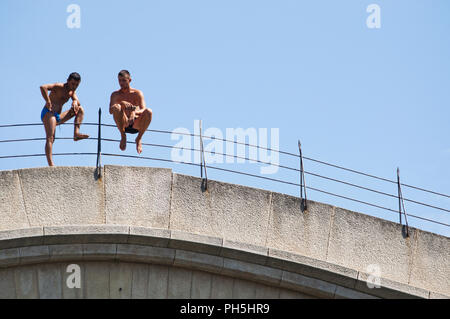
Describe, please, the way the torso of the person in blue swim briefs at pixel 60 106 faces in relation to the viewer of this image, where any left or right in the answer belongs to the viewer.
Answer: facing the viewer and to the right of the viewer
